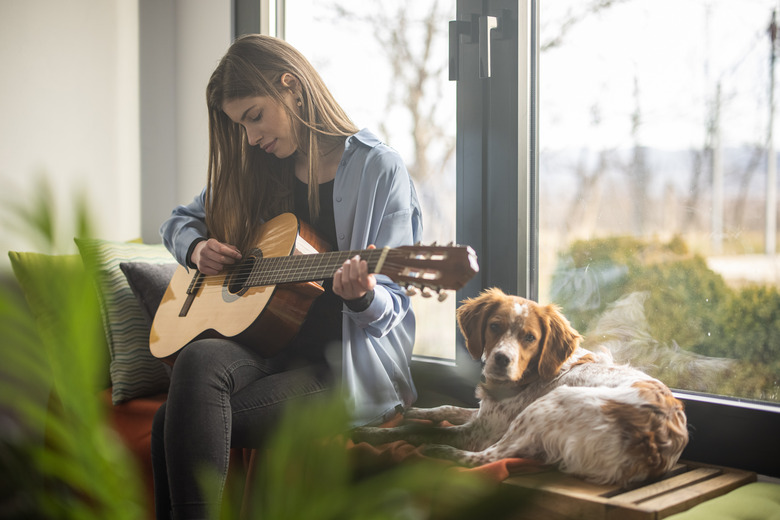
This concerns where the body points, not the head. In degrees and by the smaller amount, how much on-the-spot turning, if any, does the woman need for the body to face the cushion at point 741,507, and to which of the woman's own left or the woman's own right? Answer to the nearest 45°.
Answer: approximately 90° to the woman's own left

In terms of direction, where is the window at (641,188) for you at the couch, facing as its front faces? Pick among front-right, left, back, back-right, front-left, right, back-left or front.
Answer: left

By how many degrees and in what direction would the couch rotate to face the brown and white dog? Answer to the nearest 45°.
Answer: approximately 90° to its left

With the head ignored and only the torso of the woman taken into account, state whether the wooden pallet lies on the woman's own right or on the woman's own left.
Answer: on the woman's own left

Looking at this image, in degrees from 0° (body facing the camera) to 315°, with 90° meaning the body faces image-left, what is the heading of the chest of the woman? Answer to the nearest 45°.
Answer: approximately 45°

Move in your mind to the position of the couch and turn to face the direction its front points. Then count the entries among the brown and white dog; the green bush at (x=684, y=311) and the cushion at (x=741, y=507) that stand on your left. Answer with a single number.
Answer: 3

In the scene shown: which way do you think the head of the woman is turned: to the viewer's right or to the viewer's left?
to the viewer's left
